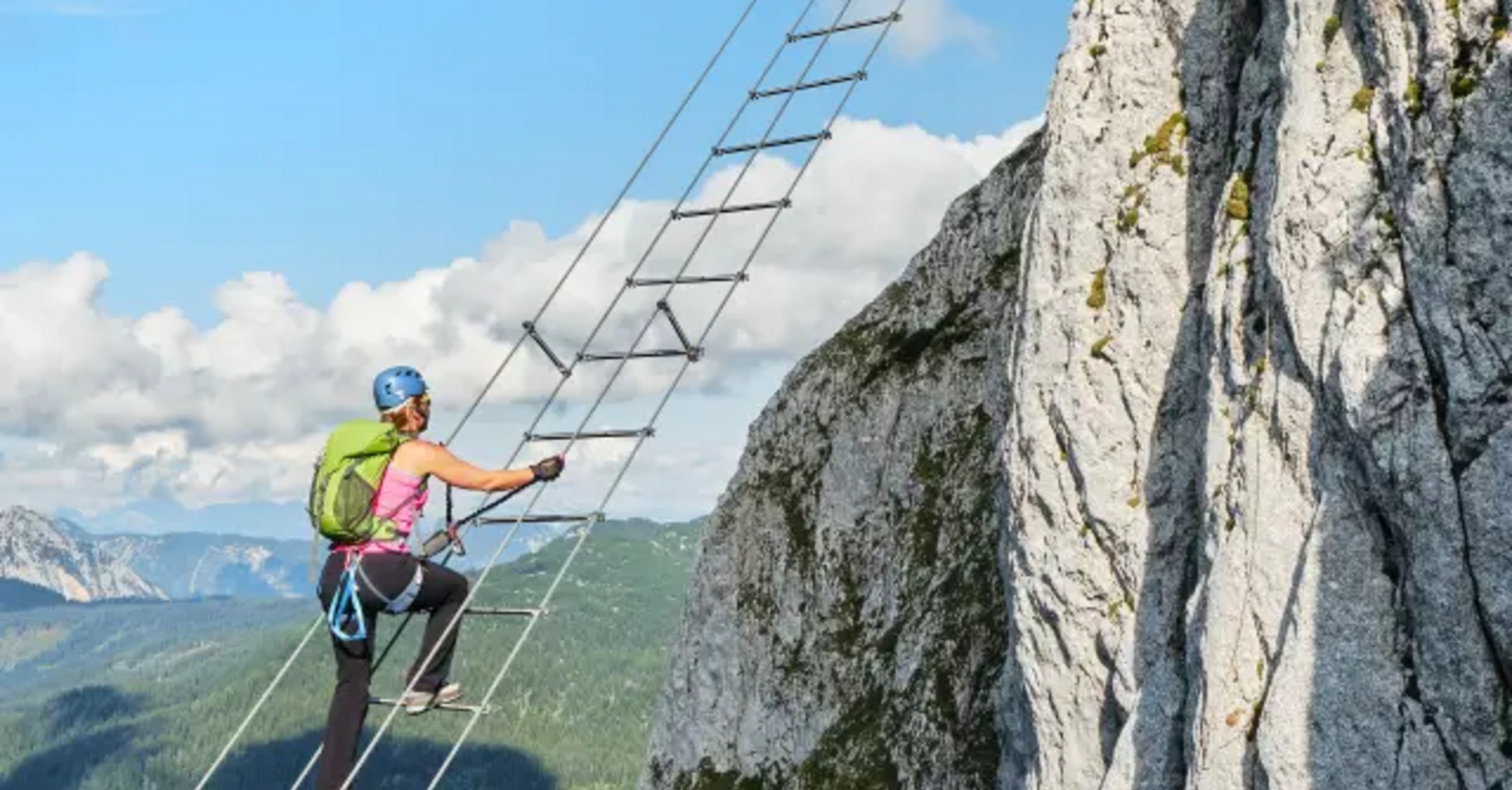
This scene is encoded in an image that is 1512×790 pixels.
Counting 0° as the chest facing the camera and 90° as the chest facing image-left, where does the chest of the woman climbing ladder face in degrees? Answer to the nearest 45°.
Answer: approximately 225°
